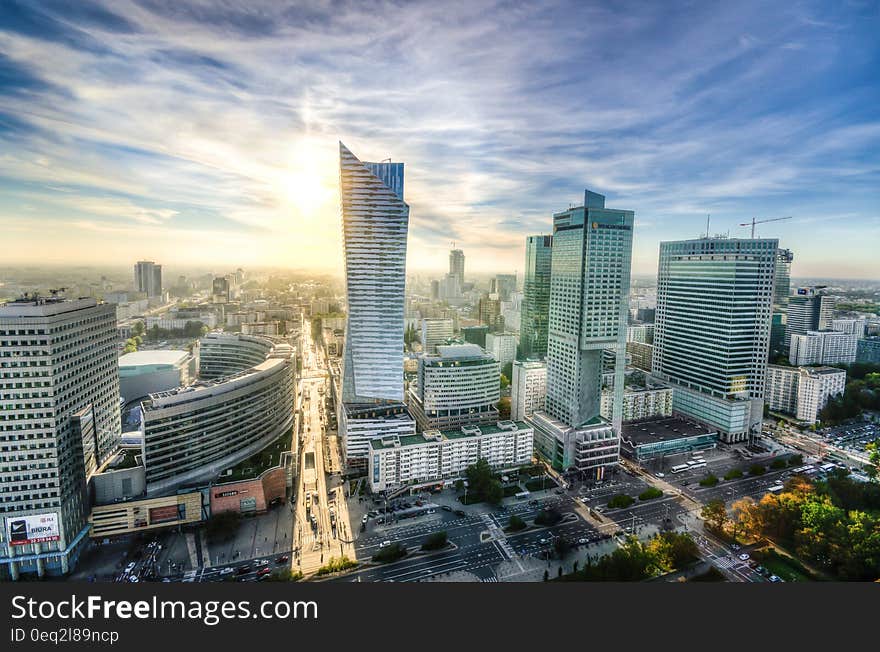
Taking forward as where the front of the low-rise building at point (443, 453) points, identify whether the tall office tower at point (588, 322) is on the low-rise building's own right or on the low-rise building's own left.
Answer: on the low-rise building's own left

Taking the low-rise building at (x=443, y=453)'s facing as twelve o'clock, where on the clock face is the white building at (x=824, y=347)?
The white building is roughly at 8 o'clock from the low-rise building.

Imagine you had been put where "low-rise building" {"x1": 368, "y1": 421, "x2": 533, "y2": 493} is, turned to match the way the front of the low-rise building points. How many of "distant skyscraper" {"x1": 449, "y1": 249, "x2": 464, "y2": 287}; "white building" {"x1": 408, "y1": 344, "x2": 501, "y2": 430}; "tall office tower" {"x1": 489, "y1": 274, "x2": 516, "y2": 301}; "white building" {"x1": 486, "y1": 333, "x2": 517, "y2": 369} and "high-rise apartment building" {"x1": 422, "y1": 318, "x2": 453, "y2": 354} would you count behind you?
5

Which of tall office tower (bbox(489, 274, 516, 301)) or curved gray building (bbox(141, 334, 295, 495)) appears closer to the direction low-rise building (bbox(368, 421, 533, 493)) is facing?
the curved gray building

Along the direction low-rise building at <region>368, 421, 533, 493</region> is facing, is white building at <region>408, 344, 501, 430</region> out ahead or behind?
behind

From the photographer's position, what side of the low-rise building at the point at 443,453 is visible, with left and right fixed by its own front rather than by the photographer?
front

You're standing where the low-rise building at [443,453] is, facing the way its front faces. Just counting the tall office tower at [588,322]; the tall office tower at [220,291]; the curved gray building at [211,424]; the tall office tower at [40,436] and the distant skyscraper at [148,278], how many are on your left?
1

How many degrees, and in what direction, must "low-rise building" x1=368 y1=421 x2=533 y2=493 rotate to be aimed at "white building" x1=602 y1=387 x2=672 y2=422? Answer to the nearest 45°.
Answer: approximately 135° to its left

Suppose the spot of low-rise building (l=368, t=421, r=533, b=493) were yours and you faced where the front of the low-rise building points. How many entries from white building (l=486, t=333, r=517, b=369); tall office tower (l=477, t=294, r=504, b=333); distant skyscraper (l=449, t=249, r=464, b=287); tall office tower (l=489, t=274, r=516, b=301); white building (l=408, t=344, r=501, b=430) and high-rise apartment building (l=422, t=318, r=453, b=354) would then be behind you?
6

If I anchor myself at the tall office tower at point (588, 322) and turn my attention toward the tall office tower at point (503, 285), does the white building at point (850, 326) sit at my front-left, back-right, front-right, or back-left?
front-right

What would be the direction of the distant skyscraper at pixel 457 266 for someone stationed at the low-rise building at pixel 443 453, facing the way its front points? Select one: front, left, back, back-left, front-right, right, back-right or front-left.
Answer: back

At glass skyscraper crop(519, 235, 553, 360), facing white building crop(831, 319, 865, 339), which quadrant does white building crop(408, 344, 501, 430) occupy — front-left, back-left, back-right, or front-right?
back-right

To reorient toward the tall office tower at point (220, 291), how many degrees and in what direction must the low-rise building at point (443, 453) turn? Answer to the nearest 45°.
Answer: approximately 135° to its right

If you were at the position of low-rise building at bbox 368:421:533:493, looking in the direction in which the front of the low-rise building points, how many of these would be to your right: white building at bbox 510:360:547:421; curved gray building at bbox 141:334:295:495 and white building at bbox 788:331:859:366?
1

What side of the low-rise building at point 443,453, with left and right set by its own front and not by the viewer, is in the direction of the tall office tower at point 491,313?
back

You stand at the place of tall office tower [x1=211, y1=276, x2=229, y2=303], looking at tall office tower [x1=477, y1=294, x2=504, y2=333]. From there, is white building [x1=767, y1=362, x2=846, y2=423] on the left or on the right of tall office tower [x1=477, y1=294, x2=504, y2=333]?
right

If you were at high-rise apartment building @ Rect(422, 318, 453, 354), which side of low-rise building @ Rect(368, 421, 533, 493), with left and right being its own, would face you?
back
